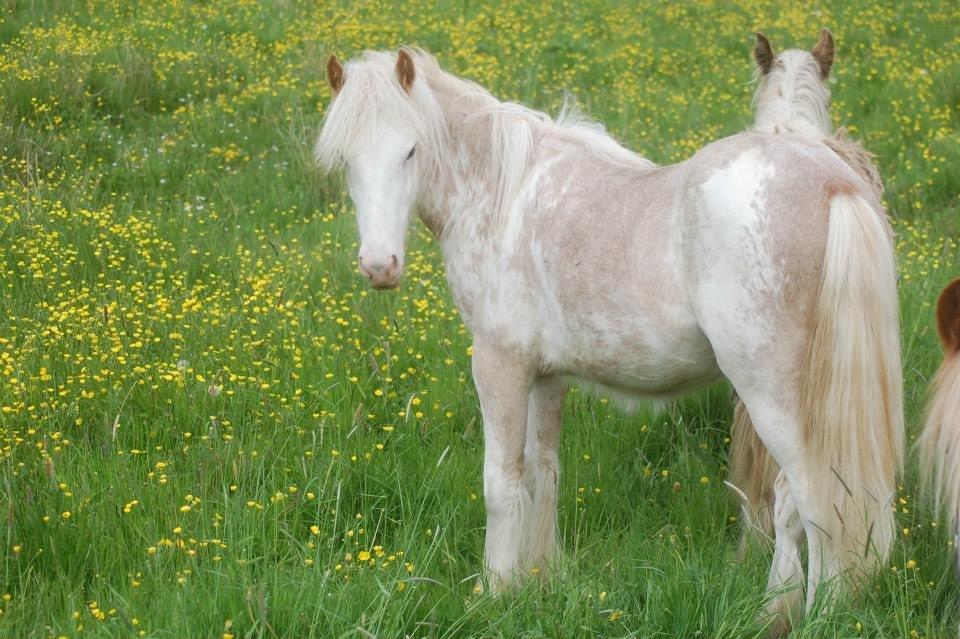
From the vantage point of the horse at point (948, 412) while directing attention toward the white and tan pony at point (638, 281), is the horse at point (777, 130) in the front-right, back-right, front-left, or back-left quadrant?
front-right

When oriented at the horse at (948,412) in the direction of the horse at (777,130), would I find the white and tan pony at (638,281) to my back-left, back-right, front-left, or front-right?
front-left
